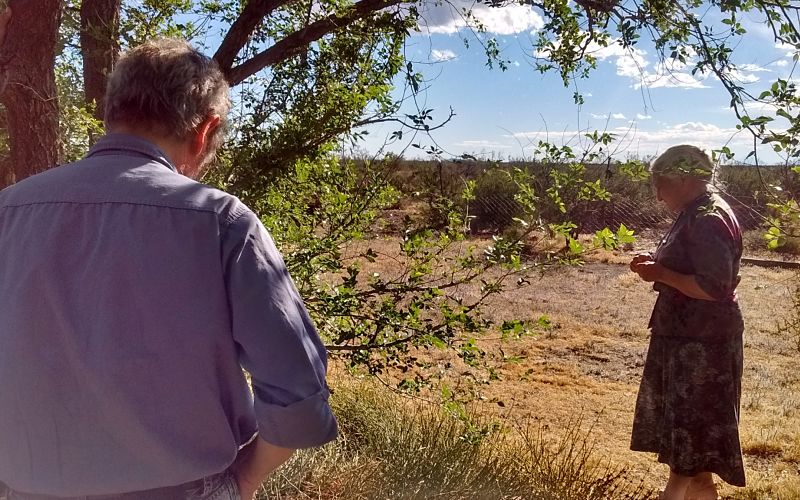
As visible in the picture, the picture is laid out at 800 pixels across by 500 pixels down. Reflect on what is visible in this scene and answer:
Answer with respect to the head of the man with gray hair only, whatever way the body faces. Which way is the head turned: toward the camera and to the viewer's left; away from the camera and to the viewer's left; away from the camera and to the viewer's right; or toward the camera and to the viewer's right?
away from the camera and to the viewer's right

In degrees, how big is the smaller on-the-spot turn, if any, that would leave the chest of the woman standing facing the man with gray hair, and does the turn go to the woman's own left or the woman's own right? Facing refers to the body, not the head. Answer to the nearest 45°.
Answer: approximately 90° to the woman's own left

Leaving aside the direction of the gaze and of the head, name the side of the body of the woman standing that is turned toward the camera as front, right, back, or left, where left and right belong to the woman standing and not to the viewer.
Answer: left

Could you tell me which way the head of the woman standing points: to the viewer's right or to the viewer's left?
to the viewer's left
